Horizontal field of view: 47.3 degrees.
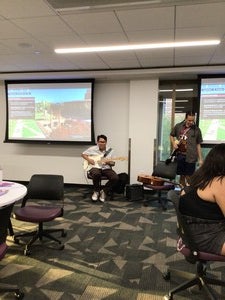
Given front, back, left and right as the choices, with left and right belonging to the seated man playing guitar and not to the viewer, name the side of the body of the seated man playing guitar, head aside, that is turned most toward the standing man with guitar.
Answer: left

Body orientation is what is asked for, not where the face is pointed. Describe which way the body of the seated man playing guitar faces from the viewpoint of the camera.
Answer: toward the camera

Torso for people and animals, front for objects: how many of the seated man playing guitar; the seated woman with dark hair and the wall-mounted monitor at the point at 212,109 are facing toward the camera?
2

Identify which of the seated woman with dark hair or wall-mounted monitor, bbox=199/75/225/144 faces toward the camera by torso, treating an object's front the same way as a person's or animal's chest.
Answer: the wall-mounted monitor

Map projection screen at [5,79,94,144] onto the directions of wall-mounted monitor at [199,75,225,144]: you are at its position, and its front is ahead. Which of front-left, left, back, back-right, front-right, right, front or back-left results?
right

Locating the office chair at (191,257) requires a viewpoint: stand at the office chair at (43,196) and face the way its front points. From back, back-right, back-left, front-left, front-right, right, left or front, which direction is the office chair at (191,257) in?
left

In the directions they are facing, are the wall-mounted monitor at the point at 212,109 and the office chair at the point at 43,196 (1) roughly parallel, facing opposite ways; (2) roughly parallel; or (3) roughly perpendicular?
roughly parallel

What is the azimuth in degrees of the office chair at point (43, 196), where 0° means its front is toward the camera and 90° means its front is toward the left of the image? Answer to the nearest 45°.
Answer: approximately 45°

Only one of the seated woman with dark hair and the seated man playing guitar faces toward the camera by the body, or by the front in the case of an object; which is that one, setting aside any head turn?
the seated man playing guitar

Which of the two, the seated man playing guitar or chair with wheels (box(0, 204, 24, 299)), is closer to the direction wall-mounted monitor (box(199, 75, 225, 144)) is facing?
the chair with wheels

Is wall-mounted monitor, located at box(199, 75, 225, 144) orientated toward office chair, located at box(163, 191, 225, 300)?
yes

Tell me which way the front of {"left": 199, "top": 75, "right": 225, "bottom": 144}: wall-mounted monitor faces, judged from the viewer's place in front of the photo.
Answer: facing the viewer

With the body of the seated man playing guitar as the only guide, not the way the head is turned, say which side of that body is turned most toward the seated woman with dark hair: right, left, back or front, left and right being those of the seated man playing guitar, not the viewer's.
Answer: front

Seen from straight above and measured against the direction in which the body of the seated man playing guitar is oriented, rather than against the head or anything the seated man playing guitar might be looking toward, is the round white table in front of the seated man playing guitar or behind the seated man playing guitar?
in front

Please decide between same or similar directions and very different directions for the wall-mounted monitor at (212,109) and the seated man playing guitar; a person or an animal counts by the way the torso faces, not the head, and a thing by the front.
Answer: same or similar directions

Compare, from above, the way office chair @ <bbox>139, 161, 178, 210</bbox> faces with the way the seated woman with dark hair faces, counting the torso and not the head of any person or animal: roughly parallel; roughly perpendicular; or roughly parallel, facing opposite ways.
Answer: roughly parallel, facing opposite ways
